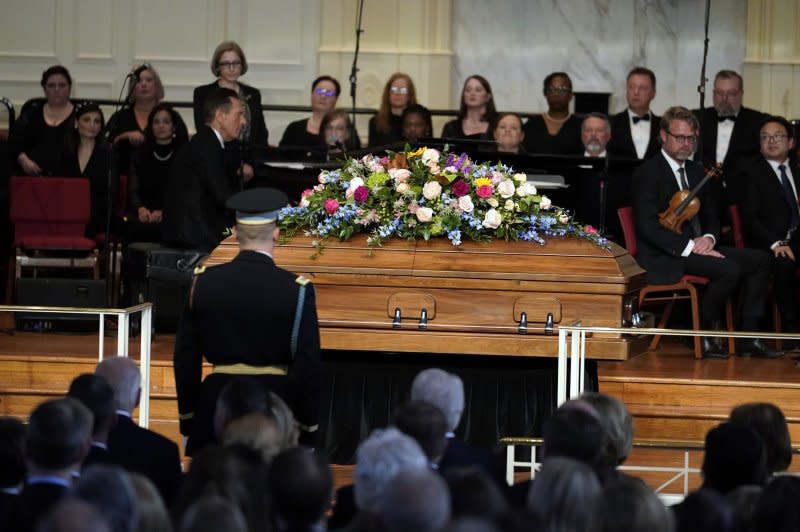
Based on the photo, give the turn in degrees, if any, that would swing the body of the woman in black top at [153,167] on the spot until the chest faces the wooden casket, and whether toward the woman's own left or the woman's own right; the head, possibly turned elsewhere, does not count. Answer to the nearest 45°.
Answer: approximately 45° to the woman's own left

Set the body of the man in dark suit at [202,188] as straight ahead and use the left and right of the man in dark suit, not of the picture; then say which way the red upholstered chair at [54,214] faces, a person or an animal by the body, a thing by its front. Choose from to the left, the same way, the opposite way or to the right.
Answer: to the right

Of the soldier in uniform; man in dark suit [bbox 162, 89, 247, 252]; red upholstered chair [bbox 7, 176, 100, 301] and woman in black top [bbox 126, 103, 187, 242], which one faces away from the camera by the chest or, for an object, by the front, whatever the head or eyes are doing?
the soldier in uniform

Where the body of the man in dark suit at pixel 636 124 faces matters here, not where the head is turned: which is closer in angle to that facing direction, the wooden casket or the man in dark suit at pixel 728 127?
the wooden casket

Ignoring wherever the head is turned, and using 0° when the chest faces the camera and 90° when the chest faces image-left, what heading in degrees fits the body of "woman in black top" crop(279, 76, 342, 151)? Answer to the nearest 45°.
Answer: approximately 0°

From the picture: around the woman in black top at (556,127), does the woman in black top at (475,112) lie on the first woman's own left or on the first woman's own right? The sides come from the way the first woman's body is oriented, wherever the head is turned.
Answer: on the first woman's own right

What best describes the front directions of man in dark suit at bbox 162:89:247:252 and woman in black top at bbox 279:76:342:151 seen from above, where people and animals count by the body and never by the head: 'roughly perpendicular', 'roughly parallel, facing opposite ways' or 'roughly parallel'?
roughly perpendicular

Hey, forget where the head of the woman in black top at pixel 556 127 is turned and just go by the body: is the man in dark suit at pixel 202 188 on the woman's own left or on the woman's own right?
on the woman's own right

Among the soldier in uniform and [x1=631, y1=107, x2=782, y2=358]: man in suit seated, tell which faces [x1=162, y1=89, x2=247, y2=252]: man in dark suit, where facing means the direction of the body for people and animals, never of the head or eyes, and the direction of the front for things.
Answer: the soldier in uniform
